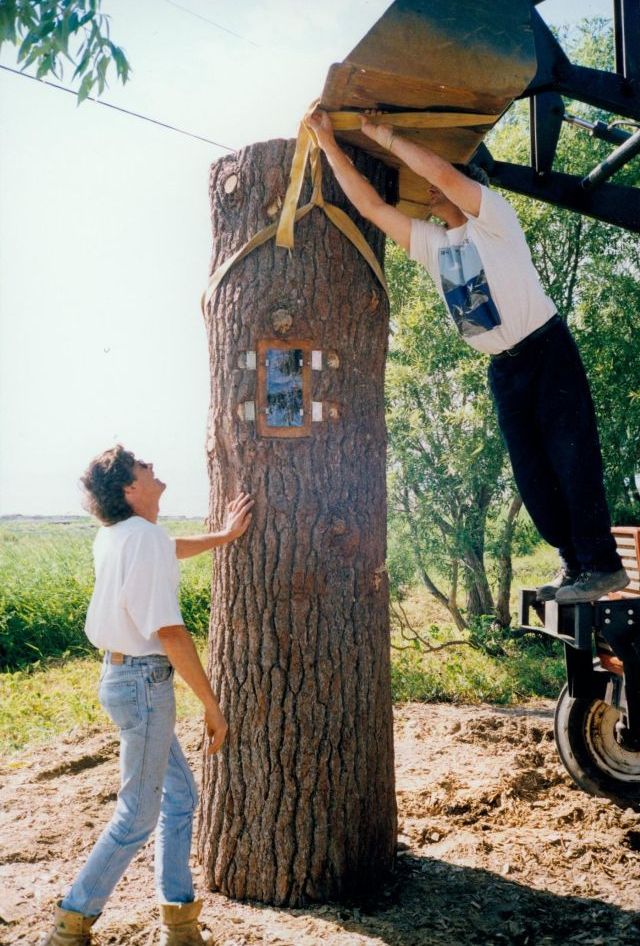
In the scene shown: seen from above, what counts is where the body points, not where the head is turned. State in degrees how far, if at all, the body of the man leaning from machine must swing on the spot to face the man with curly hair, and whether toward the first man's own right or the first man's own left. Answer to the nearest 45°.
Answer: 0° — they already face them

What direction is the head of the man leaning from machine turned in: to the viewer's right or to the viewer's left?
to the viewer's left

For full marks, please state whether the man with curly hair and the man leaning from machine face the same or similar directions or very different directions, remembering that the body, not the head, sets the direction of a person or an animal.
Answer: very different directions

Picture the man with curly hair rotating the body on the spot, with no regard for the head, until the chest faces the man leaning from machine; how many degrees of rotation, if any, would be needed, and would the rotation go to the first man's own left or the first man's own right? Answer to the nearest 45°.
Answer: approximately 45° to the first man's own right

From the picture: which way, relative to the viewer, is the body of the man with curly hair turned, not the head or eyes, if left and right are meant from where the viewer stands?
facing away from the viewer and to the right of the viewer

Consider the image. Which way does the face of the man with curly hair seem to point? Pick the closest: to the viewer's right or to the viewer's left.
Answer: to the viewer's right
